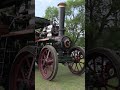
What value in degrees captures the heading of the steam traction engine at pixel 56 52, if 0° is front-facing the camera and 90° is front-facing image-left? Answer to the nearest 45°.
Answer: approximately 315°
